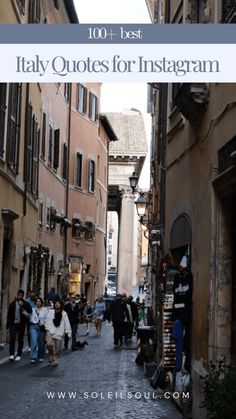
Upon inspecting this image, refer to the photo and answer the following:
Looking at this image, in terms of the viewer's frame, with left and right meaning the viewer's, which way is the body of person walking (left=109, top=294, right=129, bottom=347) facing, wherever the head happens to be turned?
facing away from the viewer

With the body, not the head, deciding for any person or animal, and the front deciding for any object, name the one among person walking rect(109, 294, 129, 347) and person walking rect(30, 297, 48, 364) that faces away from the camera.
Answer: person walking rect(109, 294, 129, 347)

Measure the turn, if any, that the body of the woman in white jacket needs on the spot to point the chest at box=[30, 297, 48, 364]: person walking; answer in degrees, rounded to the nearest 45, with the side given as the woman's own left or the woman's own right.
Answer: approximately 135° to the woman's own right

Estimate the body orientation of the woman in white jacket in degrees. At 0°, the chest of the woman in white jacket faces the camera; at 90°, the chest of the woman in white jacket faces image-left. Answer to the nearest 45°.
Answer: approximately 0°

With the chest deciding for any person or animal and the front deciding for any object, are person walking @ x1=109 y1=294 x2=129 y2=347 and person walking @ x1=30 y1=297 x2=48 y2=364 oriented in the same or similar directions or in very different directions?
very different directions
